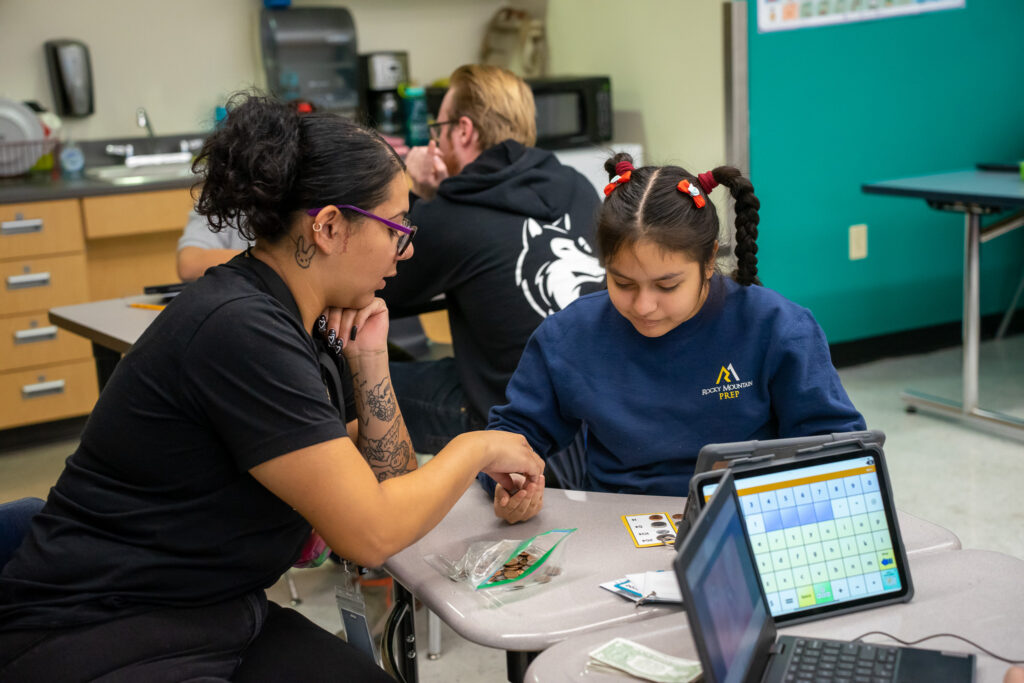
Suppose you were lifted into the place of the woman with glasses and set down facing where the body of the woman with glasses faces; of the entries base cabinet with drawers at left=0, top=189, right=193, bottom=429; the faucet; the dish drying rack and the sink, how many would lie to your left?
4

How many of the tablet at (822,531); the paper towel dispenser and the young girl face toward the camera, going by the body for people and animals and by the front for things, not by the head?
3

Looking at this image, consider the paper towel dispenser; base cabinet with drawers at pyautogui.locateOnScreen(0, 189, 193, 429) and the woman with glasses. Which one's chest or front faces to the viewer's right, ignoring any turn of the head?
the woman with glasses

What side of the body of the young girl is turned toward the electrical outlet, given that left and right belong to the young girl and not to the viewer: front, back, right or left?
back

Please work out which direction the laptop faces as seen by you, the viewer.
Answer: facing the viewer and to the right of the viewer

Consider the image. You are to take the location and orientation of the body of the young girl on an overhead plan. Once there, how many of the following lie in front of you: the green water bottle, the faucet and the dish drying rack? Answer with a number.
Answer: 0

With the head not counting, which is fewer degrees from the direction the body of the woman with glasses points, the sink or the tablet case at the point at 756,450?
the tablet case

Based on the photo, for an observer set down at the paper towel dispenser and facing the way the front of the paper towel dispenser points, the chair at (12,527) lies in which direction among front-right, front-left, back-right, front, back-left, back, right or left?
front

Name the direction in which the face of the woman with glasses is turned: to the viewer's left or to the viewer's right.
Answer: to the viewer's right

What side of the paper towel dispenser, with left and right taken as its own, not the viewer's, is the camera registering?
front

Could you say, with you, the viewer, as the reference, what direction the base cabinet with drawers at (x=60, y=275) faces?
facing the viewer

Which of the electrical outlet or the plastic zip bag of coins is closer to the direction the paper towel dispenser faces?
the plastic zip bag of coins

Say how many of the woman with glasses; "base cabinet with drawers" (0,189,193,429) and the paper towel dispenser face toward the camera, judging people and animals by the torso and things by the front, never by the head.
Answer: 2

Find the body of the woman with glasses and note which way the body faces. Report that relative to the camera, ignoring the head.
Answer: to the viewer's right

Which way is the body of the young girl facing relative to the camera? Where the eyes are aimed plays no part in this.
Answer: toward the camera

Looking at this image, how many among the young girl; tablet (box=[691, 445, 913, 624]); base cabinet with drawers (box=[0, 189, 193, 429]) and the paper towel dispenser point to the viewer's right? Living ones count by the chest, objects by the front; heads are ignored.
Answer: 0
